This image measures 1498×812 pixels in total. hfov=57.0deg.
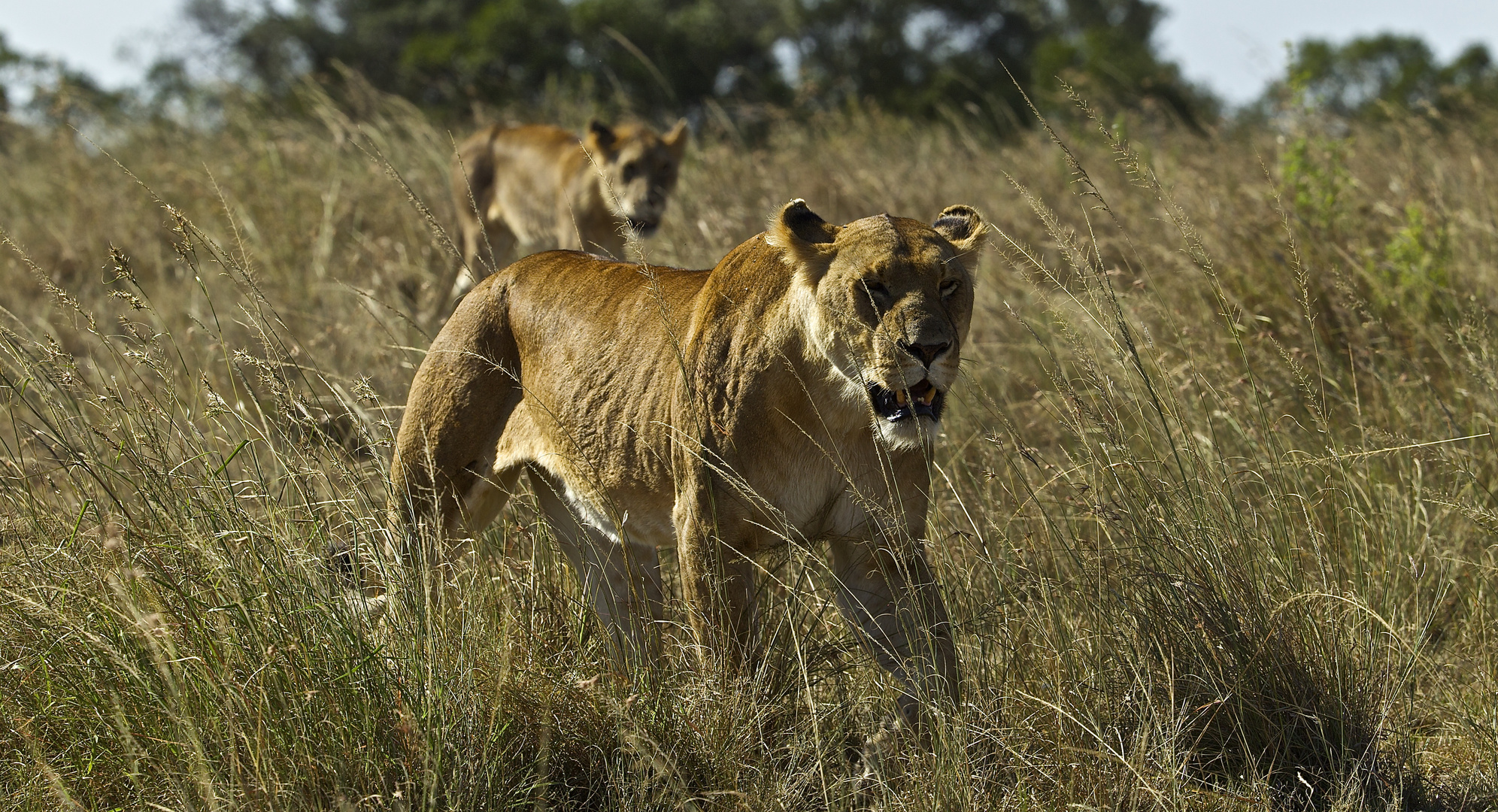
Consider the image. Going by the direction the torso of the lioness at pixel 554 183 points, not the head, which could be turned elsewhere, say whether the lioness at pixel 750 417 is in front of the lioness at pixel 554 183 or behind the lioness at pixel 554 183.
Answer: in front

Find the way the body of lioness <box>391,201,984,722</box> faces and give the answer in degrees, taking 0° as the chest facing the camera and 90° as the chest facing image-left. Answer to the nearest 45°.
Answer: approximately 315°

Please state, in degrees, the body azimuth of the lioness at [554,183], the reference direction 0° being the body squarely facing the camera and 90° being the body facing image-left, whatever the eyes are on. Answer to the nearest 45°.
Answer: approximately 315°

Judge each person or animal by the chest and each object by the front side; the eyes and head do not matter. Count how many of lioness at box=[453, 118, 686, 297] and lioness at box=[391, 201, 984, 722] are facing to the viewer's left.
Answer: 0

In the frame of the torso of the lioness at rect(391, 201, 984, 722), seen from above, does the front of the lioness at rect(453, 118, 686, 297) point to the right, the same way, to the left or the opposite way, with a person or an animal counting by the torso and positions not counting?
the same way

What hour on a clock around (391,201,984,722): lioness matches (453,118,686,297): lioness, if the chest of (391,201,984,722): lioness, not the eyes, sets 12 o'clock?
(453,118,686,297): lioness is roughly at 7 o'clock from (391,201,984,722): lioness.
